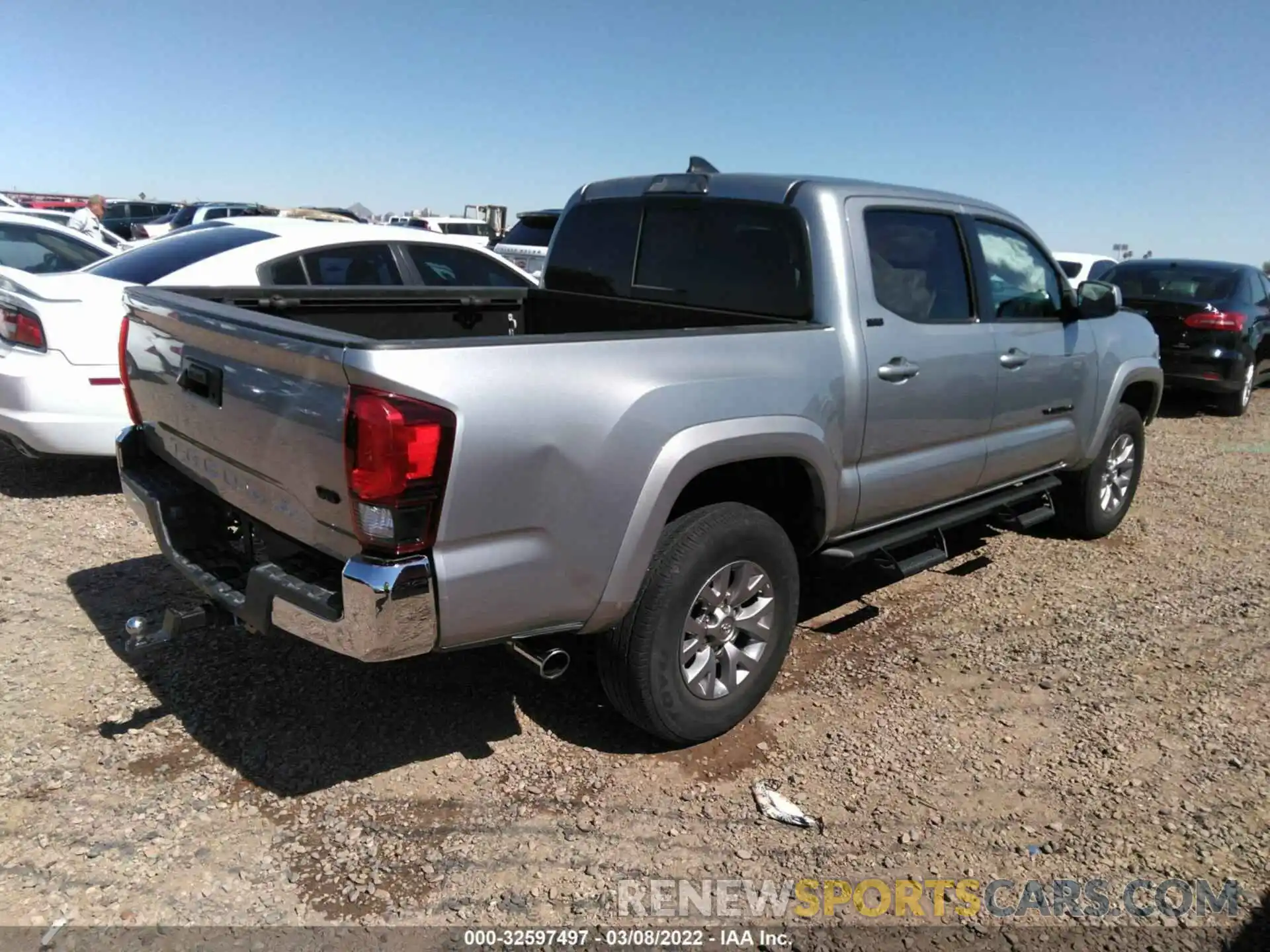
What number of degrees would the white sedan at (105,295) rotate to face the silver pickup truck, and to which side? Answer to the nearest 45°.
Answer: approximately 90° to its right

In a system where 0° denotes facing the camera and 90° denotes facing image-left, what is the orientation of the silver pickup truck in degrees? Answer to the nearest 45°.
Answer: approximately 225°

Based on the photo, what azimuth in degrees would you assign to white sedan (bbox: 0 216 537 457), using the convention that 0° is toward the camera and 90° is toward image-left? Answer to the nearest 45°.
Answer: approximately 225°

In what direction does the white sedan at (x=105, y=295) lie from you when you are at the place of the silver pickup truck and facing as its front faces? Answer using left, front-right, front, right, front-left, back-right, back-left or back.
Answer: left
